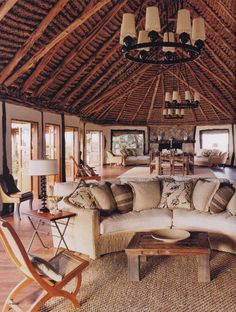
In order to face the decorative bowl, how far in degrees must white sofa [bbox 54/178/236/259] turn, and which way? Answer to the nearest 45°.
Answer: approximately 45° to its left

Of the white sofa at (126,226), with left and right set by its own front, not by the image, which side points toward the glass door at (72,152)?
back

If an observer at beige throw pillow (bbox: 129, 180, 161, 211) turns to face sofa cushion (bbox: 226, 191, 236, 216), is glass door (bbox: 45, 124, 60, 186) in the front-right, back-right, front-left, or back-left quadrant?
back-left

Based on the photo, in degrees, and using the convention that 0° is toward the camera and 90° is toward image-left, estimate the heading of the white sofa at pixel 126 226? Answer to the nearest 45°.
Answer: approximately 0°
